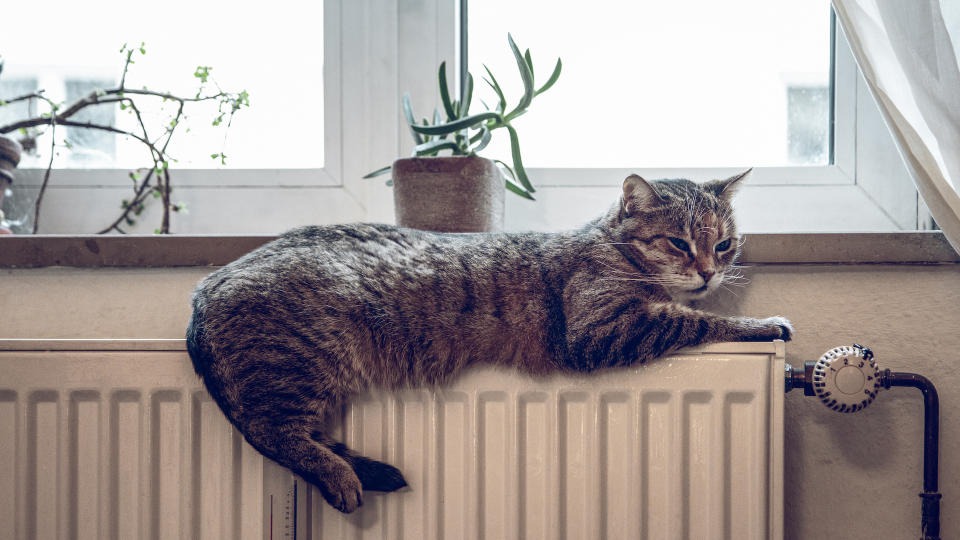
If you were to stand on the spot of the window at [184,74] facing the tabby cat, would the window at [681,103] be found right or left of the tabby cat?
left

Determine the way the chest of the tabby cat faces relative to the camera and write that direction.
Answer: to the viewer's right

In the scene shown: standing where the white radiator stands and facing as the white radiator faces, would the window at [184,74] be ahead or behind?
behind

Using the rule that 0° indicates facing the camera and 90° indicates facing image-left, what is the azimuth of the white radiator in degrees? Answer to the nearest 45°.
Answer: approximately 0°

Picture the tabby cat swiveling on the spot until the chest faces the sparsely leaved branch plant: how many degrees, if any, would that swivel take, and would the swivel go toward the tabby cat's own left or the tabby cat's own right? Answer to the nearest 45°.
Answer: approximately 135° to the tabby cat's own left
